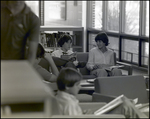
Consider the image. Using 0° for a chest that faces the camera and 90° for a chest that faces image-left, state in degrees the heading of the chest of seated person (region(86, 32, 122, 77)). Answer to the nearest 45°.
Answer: approximately 0°

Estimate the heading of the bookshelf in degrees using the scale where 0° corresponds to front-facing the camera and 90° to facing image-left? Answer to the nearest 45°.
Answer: approximately 0°

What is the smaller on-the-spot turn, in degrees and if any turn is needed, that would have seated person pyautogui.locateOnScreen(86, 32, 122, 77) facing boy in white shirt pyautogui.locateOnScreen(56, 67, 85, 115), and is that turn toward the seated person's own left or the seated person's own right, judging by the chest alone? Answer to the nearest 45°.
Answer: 0° — they already face them

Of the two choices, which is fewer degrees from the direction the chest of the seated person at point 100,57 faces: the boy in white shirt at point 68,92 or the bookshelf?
the boy in white shirt

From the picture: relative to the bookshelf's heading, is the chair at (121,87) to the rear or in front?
in front

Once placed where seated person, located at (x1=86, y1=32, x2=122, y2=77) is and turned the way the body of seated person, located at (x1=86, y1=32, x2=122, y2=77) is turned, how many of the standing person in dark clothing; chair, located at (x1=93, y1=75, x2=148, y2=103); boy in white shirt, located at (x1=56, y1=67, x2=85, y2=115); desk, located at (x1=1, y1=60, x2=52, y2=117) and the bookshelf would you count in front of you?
4

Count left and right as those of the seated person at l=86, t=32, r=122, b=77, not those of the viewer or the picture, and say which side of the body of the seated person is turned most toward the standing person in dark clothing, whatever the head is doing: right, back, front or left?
front

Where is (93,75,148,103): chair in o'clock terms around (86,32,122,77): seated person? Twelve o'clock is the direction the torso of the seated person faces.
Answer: The chair is roughly at 12 o'clock from the seated person.

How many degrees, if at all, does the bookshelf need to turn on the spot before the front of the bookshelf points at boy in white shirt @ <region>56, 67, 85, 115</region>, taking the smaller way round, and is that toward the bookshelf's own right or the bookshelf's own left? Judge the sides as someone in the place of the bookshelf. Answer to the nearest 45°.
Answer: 0° — it already faces them

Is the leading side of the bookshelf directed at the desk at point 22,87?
yes
